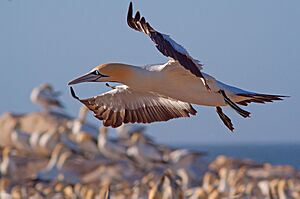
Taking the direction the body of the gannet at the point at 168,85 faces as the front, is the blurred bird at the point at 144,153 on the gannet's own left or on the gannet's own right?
on the gannet's own right

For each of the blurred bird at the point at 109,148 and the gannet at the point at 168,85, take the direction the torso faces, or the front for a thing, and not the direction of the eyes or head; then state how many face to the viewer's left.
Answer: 2

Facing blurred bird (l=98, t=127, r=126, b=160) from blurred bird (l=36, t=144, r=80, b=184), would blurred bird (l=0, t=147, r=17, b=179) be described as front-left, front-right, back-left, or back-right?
back-left

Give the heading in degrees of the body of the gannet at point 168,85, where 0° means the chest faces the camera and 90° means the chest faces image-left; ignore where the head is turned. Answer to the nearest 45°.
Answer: approximately 90°

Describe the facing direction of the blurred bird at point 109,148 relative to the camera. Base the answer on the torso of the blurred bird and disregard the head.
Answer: to the viewer's left
